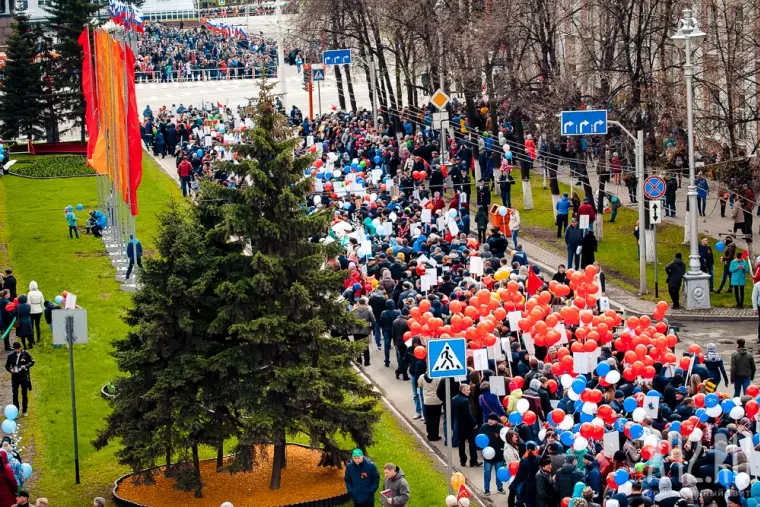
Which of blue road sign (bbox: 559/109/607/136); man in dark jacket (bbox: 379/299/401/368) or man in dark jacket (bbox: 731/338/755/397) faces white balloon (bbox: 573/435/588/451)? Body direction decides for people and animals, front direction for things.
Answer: the blue road sign

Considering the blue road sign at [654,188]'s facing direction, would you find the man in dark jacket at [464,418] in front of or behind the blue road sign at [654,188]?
in front

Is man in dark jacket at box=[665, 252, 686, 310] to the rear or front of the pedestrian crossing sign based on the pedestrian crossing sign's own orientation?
to the rear

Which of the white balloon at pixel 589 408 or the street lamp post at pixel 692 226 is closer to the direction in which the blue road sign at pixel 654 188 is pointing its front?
the white balloon

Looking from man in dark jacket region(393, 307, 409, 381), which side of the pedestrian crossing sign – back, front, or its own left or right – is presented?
back

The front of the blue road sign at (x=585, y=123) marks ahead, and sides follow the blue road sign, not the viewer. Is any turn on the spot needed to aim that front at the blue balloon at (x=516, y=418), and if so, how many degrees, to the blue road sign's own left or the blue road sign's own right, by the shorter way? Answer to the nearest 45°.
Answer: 0° — it already faces it

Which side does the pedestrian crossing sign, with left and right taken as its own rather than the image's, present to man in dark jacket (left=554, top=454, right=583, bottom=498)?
left
